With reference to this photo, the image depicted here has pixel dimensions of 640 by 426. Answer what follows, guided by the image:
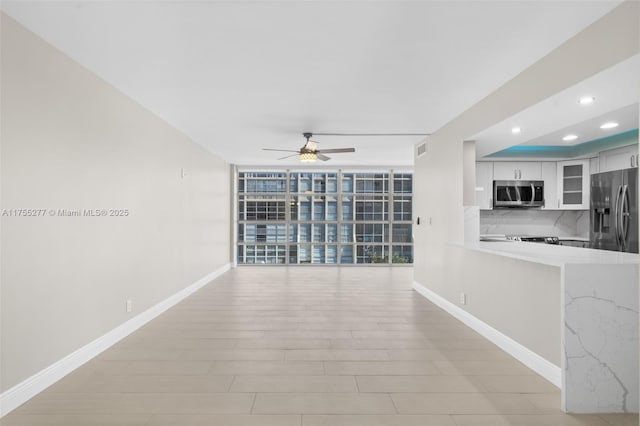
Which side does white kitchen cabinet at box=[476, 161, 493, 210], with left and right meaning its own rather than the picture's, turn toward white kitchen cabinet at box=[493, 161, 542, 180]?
left

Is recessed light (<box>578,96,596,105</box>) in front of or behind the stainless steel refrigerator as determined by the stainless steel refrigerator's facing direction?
in front

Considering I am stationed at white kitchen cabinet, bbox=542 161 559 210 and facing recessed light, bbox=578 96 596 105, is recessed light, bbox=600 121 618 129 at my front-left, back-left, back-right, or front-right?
front-left

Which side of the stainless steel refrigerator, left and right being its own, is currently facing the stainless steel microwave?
right

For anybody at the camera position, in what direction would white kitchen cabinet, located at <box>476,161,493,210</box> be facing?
facing the viewer and to the right of the viewer

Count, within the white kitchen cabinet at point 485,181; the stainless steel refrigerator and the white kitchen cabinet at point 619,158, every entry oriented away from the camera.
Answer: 0

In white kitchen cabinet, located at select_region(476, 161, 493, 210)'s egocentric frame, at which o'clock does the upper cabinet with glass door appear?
The upper cabinet with glass door is roughly at 10 o'clock from the white kitchen cabinet.

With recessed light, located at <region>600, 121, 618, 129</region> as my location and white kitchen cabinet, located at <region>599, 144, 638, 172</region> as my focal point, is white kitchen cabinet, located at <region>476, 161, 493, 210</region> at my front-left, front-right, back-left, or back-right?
front-left

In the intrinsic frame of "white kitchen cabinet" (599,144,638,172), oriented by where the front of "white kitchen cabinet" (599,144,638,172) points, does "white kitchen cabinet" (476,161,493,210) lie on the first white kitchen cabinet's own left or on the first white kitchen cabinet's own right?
on the first white kitchen cabinet's own right

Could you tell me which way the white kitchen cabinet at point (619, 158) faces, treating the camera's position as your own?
facing the viewer and to the left of the viewer

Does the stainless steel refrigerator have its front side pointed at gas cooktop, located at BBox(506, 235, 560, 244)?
no

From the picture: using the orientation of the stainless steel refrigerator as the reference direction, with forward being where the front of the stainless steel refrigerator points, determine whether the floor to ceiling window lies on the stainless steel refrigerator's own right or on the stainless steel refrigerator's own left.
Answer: on the stainless steel refrigerator's own right

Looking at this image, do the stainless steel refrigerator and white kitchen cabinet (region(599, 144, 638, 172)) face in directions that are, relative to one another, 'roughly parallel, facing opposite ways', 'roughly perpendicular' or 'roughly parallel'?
roughly parallel

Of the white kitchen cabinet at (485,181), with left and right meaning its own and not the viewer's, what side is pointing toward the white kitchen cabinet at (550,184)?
left

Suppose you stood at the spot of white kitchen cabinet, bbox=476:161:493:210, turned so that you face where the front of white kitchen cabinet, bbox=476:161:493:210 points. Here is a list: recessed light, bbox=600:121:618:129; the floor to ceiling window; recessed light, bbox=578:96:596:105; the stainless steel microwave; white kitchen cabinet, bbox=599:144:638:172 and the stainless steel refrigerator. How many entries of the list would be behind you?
1
